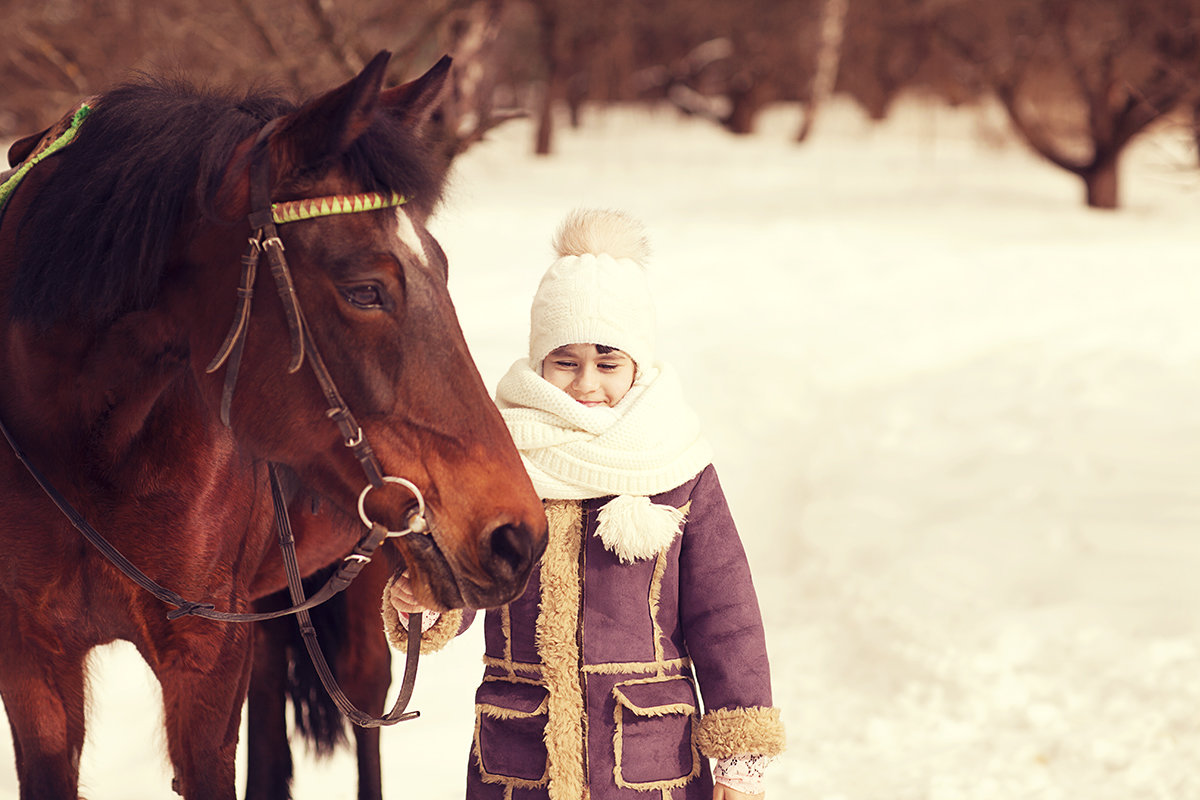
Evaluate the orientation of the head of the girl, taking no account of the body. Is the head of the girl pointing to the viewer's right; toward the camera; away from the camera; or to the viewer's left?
toward the camera

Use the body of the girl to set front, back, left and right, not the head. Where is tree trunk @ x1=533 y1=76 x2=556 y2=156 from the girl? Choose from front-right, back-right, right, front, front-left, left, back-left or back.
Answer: back

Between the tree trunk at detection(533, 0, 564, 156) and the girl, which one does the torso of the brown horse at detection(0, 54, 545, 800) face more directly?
the girl

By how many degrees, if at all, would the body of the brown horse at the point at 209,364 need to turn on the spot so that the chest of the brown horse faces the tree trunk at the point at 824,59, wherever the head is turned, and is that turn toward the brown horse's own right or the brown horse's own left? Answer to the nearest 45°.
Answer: approximately 90° to the brown horse's own left

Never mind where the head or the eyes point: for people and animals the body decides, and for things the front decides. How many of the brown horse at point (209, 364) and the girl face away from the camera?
0

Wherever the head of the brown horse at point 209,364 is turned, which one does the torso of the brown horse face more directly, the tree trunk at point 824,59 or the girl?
the girl

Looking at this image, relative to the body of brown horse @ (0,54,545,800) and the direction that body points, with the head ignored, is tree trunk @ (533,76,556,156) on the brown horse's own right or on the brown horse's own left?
on the brown horse's own left

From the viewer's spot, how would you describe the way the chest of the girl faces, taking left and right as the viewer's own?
facing the viewer

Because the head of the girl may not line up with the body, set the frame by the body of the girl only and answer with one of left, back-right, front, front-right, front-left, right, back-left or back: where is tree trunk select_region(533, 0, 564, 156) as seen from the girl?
back

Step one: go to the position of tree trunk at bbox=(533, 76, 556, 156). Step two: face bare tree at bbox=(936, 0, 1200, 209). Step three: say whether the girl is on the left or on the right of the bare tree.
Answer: right

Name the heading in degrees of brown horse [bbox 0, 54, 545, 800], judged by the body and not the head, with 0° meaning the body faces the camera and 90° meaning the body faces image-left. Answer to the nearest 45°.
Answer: approximately 315°

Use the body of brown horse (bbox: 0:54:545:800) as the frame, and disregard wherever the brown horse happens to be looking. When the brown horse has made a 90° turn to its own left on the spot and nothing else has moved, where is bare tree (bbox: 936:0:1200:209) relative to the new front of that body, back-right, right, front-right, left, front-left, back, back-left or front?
front

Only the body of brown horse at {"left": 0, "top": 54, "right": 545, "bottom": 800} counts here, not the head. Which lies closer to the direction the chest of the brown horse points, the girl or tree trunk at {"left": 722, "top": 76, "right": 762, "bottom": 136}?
the girl

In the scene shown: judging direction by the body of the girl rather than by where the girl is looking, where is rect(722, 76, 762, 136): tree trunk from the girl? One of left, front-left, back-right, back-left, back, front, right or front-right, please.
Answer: back

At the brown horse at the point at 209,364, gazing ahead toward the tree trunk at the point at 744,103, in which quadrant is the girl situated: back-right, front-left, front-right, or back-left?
front-right
